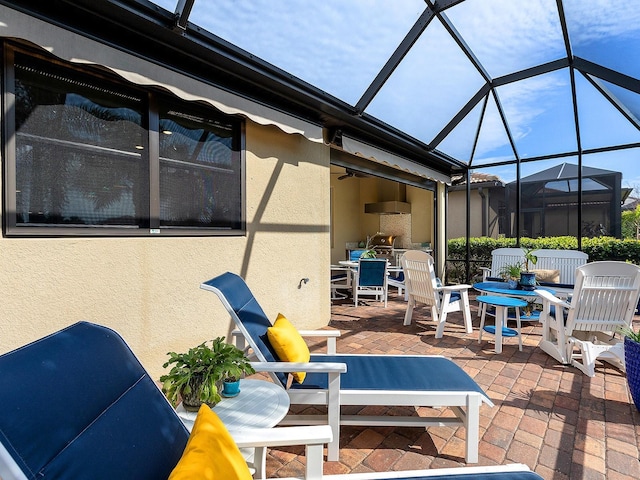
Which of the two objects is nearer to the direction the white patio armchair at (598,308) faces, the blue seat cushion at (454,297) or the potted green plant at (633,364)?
the blue seat cushion

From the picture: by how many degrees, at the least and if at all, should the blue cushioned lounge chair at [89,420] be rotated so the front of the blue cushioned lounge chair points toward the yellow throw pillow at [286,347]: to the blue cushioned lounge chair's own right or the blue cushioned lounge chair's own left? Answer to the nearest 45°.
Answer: approximately 45° to the blue cushioned lounge chair's own left

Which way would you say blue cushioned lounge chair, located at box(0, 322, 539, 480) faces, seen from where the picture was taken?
facing to the right of the viewer

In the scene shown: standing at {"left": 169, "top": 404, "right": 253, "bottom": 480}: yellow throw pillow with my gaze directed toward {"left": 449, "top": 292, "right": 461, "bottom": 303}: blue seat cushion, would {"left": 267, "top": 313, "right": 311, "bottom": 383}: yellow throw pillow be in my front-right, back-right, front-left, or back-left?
front-left

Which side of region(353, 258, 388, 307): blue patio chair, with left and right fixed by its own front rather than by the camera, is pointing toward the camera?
back

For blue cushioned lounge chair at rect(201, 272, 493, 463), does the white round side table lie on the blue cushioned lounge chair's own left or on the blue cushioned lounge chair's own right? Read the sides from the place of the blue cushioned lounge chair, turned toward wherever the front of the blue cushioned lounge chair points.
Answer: on the blue cushioned lounge chair's own right

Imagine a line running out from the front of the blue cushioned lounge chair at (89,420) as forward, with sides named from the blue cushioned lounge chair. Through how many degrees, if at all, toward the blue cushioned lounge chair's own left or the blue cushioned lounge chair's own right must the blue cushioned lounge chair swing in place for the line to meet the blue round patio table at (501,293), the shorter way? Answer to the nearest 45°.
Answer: approximately 45° to the blue cushioned lounge chair's own left

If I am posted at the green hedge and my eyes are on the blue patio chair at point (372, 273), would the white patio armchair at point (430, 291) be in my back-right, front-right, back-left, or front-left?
front-left

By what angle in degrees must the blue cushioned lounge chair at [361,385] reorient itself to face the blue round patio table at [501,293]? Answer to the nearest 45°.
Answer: approximately 45° to its left

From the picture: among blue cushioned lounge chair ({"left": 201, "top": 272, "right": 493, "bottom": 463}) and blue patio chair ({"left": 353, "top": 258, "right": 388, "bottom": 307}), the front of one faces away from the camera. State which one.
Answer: the blue patio chair

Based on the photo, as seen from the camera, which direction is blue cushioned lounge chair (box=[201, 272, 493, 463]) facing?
to the viewer's right

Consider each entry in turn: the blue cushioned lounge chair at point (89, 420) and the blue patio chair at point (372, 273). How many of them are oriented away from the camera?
1

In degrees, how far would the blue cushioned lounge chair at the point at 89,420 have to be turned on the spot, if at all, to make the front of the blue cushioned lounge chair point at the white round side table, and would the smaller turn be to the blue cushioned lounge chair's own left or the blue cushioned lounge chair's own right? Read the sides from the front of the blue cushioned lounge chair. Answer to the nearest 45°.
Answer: approximately 45° to the blue cushioned lounge chair's own left

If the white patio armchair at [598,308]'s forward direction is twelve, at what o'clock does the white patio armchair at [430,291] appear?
the white patio armchair at [430,291] is roughly at 11 o'clock from the white patio armchair at [598,308].
